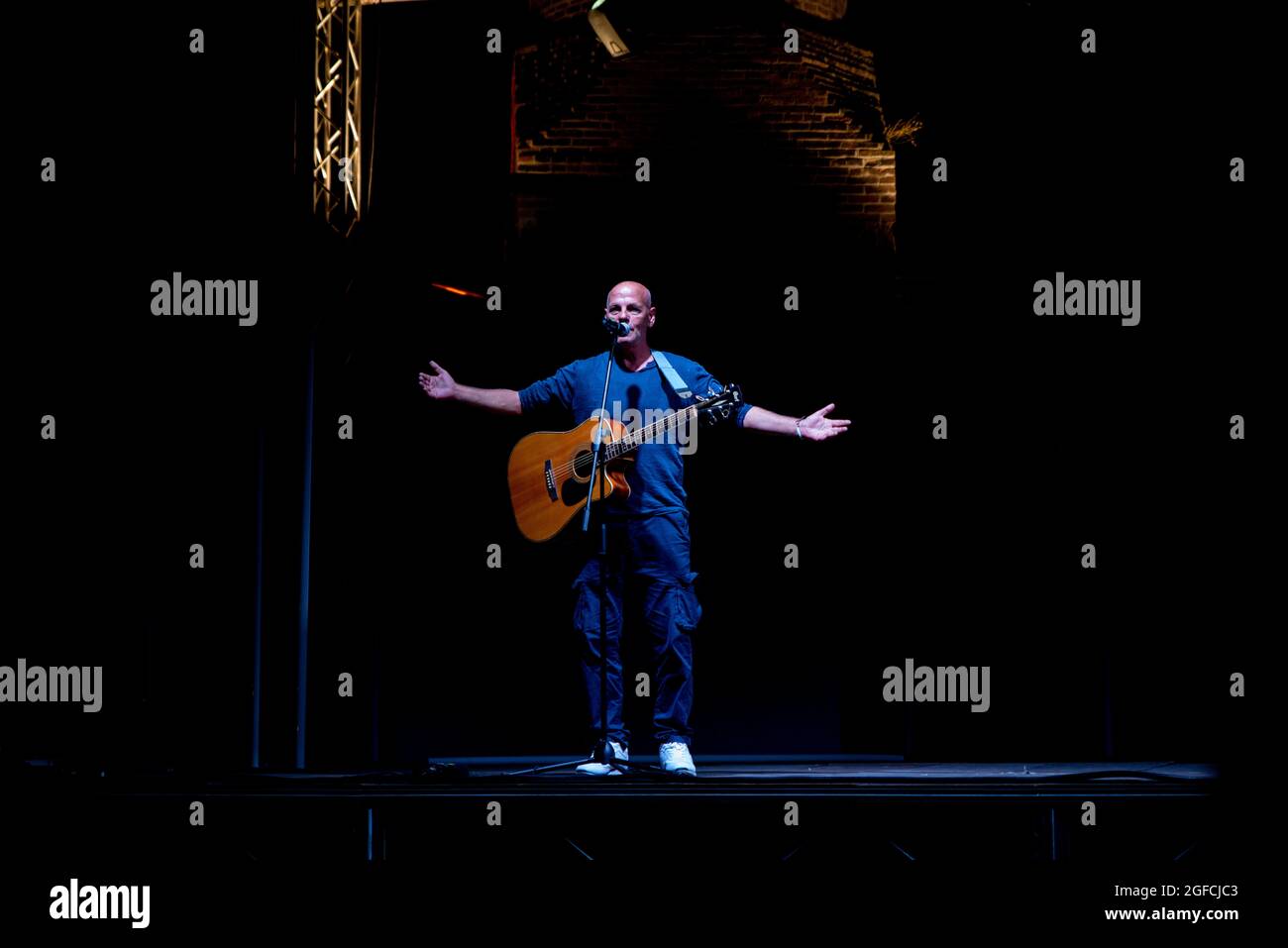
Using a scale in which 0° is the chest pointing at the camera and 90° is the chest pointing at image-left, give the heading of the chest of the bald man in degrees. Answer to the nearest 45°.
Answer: approximately 0°
